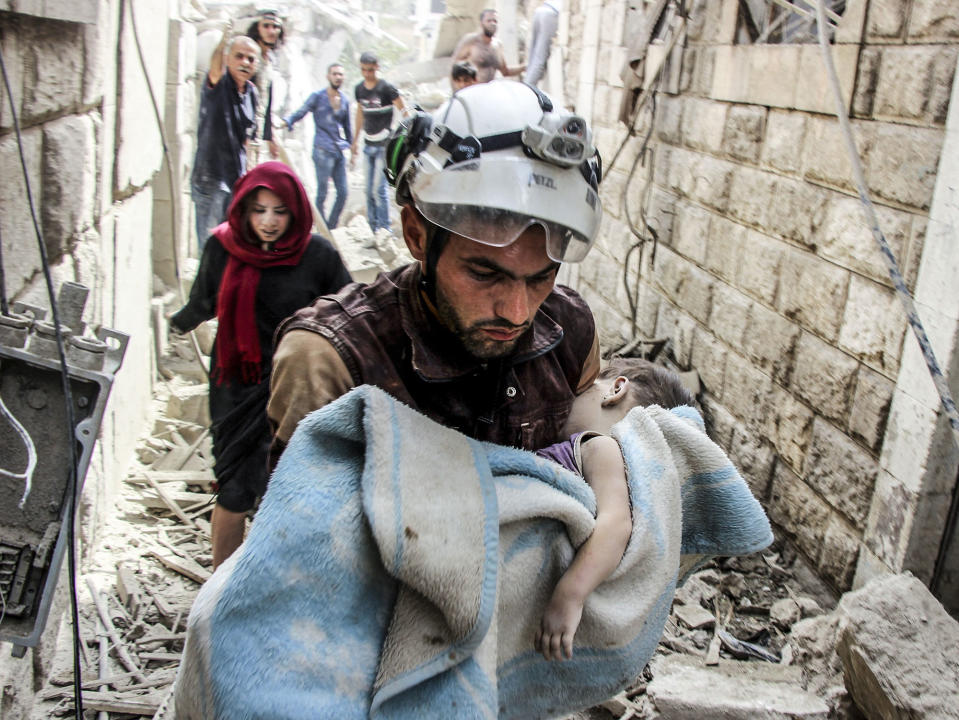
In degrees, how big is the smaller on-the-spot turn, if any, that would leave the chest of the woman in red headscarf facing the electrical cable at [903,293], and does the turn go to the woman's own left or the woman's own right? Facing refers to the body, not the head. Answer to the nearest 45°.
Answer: approximately 45° to the woman's own left

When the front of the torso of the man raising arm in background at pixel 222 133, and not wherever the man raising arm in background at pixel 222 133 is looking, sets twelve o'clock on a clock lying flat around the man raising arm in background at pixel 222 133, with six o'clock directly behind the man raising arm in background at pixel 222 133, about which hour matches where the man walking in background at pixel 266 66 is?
the man walking in background at pixel 266 66 is roughly at 8 o'clock from the man raising arm in background at pixel 222 133.

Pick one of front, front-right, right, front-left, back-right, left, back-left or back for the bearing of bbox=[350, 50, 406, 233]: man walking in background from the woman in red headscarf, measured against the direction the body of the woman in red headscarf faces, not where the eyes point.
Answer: back

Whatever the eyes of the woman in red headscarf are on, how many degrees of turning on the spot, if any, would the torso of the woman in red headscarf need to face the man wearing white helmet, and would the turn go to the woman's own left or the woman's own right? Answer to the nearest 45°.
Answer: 0° — they already face them

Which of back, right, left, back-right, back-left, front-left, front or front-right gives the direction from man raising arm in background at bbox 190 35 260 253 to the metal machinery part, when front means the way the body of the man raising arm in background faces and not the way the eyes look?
front-right

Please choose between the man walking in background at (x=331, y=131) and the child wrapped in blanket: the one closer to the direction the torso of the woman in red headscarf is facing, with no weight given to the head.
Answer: the child wrapped in blanket

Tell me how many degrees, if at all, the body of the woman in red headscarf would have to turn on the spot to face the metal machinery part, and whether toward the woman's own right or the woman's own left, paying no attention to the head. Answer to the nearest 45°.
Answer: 0° — they already face it

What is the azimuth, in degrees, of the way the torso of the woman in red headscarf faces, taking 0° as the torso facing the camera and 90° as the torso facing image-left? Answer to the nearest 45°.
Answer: approximately 0°

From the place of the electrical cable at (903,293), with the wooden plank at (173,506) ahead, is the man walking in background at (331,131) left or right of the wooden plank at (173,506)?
right

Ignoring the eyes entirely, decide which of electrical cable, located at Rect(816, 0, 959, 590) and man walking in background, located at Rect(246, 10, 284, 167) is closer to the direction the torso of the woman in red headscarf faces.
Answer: the electrical cable
